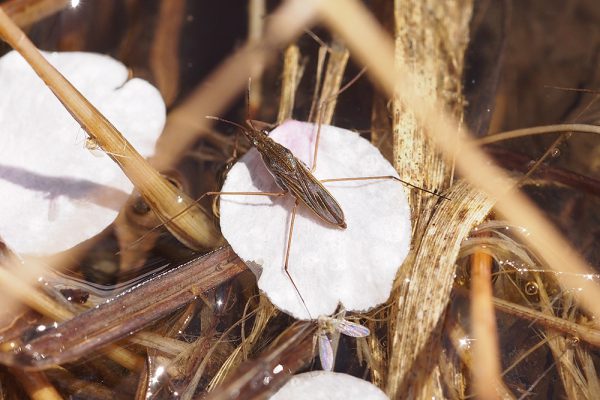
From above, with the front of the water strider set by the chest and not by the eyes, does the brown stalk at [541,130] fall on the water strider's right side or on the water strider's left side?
on the water strider's right side

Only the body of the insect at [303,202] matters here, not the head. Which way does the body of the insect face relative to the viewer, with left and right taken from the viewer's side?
facing away from the viewer and to the left of the viewer

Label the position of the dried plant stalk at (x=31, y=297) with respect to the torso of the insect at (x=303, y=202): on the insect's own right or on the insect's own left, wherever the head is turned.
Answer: on the insect's own left
